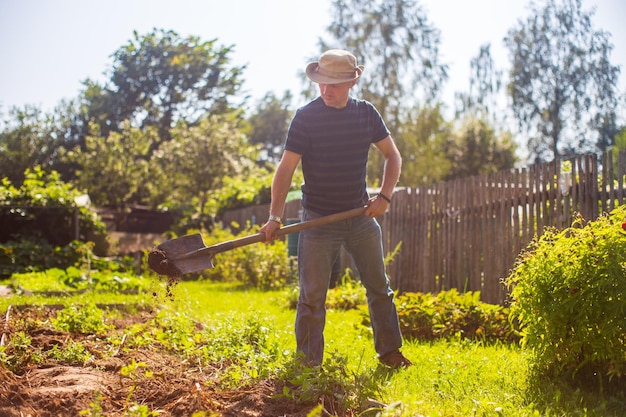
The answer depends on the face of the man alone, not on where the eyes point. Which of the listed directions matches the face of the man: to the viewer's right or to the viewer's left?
to the viewer's left

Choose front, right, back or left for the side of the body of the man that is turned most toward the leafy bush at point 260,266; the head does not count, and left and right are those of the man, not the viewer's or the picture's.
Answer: back

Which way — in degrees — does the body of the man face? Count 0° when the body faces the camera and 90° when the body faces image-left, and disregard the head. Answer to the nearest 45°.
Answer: approximately 0°

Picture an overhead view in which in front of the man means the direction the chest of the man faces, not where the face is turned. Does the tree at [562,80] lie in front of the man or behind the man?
behind

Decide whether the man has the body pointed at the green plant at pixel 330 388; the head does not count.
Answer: yes

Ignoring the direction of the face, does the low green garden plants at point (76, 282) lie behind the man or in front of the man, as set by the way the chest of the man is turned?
behind

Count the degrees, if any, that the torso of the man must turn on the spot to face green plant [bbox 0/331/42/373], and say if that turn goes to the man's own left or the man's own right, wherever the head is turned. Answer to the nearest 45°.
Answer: approximately 90° to the man's own right

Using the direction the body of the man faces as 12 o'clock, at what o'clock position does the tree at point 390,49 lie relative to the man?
The tree is roughly at 6 o'clock from the man.

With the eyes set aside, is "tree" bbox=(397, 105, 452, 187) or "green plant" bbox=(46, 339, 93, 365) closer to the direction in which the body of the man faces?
the green plant

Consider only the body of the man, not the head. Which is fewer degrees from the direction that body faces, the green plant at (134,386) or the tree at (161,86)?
the green plant

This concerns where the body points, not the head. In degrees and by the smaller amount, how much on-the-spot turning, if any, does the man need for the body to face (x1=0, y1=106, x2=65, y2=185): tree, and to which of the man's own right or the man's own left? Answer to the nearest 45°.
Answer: approximately 135° to the man's own right
